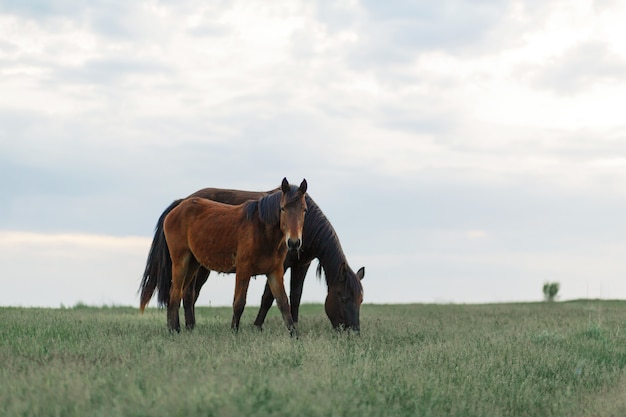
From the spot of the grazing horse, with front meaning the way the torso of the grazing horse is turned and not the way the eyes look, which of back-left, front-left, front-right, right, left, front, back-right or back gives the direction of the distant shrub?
front-left

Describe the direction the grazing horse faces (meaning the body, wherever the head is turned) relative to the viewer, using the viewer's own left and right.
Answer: facing to the right of the viewer
